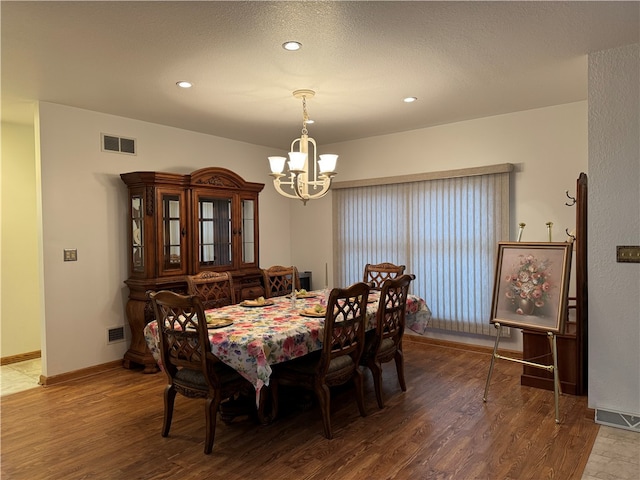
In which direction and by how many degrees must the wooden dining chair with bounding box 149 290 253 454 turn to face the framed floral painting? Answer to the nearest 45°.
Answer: approximately 45° to its right

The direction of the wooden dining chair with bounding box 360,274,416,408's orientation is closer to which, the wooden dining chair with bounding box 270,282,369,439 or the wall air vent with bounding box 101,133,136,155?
the wall air vent

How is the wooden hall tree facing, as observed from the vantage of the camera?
facing to the left of the viewer

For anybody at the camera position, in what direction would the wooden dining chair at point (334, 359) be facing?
facing away from the viewer and to the left of the viewer

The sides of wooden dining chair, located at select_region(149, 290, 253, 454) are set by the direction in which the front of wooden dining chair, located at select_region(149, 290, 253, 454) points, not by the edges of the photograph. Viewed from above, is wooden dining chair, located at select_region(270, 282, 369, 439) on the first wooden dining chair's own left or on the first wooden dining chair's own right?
on the first wooden dining chair's own right

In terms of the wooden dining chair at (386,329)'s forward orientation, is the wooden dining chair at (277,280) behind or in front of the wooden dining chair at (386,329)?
in front

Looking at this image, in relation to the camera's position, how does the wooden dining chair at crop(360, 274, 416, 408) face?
facing away from the viewer and to the left of the viewer

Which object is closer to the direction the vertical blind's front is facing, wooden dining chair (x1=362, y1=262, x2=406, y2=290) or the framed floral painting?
the wooden dining chair

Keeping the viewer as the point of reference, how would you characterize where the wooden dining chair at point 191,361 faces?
facing away from the viewer and to the right of the viewer
